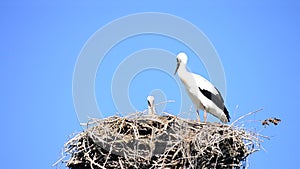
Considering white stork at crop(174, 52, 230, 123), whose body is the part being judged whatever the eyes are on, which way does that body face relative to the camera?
to the viewer's left
